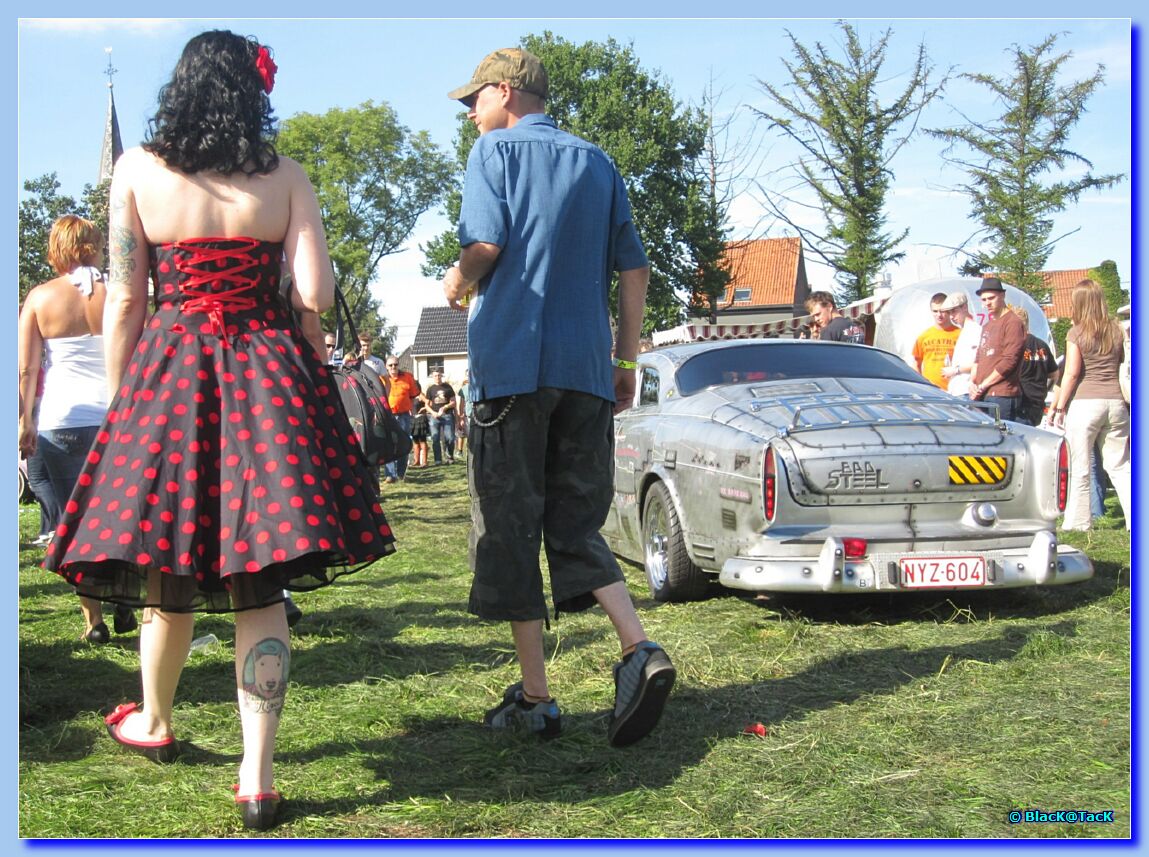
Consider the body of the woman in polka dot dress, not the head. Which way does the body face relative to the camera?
away from the camera

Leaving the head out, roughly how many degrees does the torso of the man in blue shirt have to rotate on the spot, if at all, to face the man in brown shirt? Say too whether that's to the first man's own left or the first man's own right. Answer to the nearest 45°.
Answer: approximately 90° to the first man's own right

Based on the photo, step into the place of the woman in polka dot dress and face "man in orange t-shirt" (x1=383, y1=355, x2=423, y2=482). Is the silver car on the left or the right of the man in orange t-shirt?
right

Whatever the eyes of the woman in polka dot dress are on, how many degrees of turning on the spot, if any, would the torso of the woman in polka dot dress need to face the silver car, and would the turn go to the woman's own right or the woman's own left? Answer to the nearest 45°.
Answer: approximately 45° to the woman's own right

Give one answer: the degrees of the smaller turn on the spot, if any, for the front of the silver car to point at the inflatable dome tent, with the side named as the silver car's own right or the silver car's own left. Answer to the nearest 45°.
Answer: approximately 45° to the silver car's own right

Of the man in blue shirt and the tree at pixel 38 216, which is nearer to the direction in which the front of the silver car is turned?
the tree

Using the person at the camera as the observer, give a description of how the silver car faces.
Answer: facing away from the viewer and to the left of the viewer

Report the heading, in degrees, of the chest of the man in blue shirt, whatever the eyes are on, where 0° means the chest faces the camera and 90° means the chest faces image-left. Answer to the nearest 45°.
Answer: approximately 135°

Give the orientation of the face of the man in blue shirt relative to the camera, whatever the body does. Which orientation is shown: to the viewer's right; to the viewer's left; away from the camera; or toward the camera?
to the viewer's left

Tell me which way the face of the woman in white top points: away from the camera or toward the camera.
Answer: away from the camera

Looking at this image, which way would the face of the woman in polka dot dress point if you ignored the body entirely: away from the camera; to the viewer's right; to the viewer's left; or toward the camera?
away from the camera
